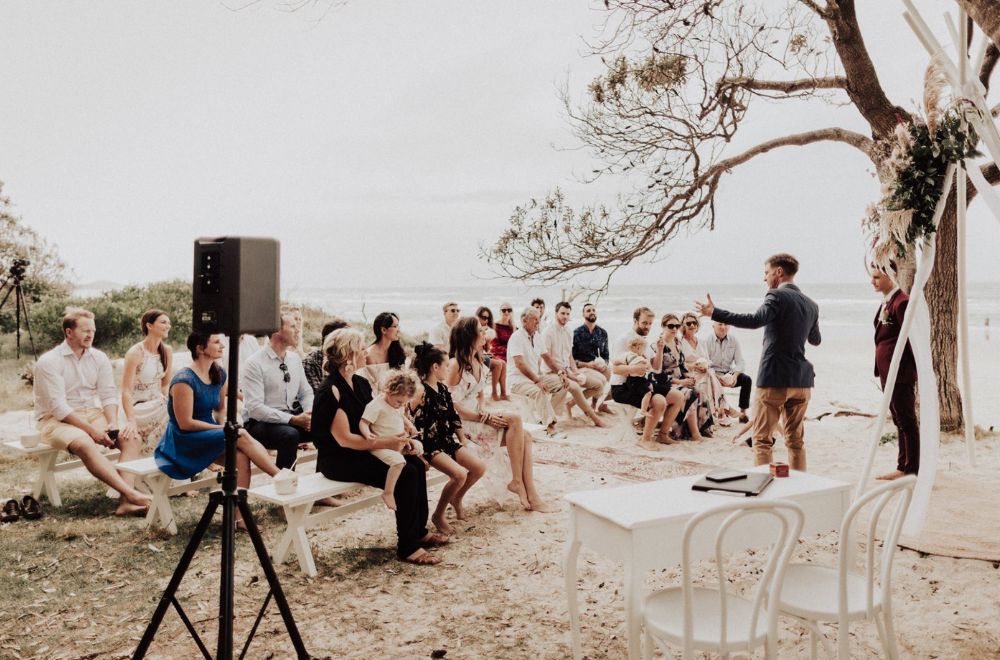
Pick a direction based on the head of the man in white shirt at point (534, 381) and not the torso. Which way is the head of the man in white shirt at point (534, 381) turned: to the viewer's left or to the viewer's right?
to the viewer's right

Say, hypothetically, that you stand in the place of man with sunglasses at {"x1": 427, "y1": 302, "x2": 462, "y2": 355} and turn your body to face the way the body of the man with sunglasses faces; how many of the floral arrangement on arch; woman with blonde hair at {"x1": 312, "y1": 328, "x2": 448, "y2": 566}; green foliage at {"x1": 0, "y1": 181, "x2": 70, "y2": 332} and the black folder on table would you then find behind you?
1

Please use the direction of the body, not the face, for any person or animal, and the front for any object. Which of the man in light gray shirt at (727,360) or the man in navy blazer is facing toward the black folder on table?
the man in light gray shirt

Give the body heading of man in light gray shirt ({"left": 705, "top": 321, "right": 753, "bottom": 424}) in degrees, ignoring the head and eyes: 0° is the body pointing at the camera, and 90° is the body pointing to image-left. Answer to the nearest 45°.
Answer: approximately 0°

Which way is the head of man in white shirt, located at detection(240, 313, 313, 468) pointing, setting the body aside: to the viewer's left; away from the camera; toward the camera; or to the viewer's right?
to the viewer's right

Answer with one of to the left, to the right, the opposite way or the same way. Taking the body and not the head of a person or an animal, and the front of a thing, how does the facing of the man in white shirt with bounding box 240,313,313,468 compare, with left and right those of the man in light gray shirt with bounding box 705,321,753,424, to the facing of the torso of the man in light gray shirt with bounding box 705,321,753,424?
to the left

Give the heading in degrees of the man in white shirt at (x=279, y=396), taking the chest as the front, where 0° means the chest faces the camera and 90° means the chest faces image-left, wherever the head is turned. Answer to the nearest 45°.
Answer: approximately 315°

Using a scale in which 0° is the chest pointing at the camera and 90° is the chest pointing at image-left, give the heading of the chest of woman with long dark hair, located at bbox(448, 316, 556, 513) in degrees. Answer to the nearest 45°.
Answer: approximately 315°

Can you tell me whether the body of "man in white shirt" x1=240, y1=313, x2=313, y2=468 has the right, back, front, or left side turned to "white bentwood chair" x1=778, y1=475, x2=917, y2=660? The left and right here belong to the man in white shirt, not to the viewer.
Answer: front

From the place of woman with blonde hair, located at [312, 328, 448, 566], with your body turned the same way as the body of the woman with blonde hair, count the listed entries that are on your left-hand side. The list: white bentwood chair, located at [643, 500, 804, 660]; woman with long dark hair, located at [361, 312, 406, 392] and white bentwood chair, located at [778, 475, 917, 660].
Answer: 1

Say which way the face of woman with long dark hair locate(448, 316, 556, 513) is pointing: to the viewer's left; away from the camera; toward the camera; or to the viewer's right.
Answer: to the viewer's right

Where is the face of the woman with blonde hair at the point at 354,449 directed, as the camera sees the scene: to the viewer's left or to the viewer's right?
to the viewer's right

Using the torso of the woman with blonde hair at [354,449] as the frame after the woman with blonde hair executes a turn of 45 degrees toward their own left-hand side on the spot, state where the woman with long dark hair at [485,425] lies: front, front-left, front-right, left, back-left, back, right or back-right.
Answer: front

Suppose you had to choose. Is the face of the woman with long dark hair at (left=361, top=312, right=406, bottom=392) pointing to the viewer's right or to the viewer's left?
to the viewer's right

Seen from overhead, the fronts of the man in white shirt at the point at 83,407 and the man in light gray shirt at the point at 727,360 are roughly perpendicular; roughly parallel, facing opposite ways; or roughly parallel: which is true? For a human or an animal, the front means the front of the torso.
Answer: roughly perpendicular
